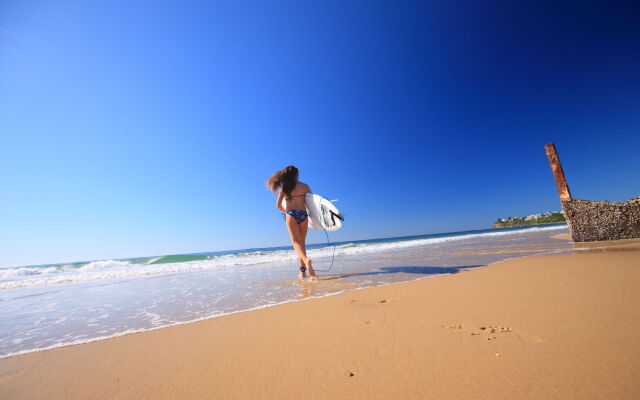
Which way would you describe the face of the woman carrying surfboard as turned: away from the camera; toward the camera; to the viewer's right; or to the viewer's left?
away from the camera

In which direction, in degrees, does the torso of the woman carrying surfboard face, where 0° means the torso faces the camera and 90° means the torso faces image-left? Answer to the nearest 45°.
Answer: approximately 180°

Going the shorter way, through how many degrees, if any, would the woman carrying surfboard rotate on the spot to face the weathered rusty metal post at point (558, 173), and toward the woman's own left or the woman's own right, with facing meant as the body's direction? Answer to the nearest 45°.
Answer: approximately 90° to the woman's own right
